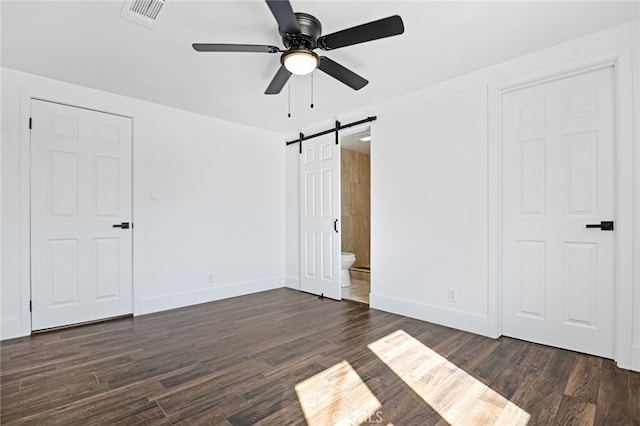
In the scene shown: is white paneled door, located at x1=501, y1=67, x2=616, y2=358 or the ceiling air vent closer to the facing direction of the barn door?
the ceiling air vent

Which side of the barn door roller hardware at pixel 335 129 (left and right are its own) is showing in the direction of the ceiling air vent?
front

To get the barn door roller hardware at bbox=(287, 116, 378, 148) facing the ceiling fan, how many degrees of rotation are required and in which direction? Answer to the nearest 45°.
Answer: approximately 45° to its left

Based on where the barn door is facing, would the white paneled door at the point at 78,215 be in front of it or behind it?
in front

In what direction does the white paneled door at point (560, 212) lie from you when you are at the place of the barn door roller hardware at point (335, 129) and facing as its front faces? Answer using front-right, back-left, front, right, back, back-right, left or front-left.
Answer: left

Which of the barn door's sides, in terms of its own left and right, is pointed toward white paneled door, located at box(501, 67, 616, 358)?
left

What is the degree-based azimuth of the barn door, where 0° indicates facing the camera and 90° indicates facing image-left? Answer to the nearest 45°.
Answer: approximately 45°

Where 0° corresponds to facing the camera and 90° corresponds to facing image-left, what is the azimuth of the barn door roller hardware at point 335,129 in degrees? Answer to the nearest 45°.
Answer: approximately 45°

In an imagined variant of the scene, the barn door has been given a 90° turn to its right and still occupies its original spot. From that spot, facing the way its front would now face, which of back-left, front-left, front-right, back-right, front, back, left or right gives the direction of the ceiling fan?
back-left

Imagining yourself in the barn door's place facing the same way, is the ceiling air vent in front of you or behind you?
in front
